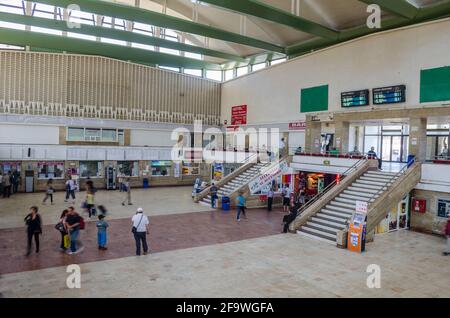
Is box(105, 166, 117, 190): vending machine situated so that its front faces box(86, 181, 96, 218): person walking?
yes

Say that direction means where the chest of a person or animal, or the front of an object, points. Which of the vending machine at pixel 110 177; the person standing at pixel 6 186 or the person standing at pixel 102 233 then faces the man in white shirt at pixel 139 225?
the vending machine

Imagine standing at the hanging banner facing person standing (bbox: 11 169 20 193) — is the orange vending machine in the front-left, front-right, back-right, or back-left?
back-left

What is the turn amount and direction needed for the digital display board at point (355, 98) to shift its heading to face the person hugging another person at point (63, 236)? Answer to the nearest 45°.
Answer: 0° — it already faces them

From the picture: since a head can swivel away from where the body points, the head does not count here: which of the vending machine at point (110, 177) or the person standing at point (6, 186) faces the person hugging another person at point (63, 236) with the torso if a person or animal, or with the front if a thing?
the vending machine

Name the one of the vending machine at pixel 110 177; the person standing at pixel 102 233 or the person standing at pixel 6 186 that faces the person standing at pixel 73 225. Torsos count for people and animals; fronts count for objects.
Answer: the vending machine

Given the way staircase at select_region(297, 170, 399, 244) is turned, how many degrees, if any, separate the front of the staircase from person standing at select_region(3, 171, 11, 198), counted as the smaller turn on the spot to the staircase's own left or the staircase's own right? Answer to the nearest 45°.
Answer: approximately 45° to the staircase's own right

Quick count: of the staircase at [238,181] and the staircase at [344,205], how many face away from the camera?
0

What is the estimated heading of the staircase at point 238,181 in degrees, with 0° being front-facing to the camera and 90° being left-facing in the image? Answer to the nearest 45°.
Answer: approximately 45°

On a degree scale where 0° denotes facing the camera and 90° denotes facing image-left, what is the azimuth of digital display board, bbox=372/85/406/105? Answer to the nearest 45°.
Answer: approximately 45°
